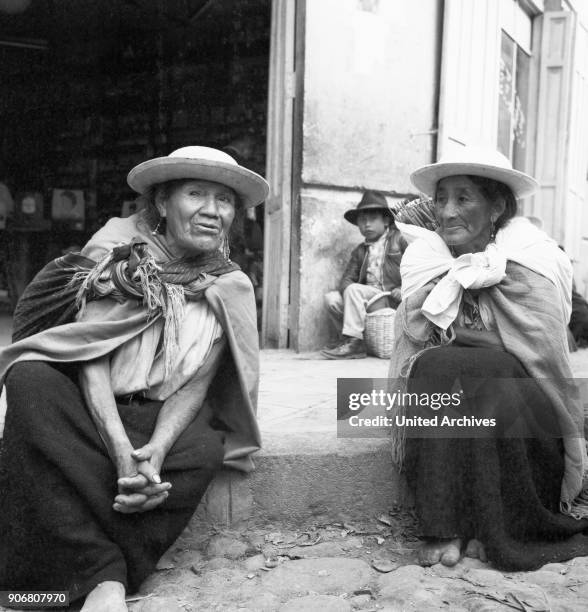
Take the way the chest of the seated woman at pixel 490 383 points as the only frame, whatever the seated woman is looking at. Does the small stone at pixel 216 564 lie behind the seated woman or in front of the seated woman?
in front

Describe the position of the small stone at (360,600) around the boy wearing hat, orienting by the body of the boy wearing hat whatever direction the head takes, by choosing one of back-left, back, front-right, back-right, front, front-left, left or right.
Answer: front-left

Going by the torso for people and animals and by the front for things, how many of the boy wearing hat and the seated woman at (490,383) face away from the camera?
0

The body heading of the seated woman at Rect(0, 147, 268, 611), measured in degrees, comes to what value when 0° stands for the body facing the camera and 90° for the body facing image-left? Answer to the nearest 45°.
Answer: approximately 0°

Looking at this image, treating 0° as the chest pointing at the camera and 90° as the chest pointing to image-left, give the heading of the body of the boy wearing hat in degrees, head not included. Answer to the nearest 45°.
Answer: approximately 45°

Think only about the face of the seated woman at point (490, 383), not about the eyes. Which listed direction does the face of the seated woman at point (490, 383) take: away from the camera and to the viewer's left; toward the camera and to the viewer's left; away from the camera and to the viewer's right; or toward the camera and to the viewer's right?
toward the camera and to the viewer's left

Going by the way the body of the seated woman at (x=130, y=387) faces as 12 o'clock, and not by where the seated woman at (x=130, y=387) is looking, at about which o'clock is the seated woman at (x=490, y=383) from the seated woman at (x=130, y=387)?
the seated woman at (x=490, y=383) is roughly at 9 o'clock from the seated woman at (x=130, y=387).

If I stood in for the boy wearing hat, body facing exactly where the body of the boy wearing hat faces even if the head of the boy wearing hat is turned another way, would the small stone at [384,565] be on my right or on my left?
on my left
